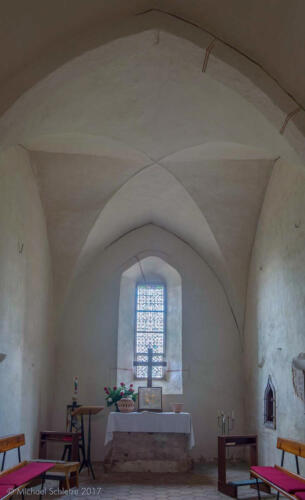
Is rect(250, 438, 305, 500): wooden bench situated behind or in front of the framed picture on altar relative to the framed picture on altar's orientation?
in front

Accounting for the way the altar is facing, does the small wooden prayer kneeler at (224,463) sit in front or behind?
in front

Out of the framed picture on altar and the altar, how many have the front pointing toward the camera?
2

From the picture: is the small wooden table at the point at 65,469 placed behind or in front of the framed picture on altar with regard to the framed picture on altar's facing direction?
in front

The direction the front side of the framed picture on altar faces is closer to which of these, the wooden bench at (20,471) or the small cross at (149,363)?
the wooden bench

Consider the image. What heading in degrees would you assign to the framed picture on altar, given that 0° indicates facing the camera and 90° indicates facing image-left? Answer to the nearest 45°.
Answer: approximately 0°

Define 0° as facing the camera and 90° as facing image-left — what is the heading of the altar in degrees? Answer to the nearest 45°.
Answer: approximately 0°

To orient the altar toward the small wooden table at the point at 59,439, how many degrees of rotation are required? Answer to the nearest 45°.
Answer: approximately 45° to its right

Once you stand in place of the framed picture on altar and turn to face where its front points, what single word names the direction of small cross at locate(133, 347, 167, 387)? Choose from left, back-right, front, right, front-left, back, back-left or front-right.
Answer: back
